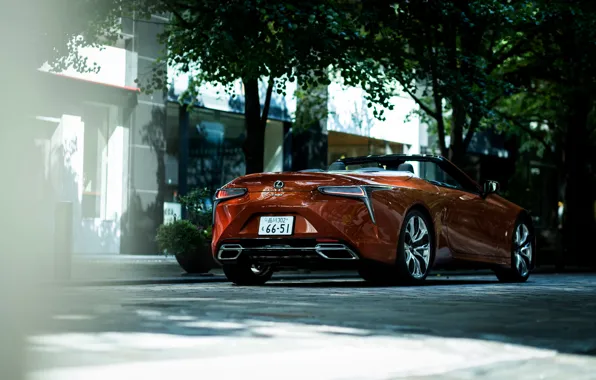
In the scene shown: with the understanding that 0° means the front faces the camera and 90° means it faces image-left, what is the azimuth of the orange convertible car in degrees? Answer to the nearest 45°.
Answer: approximately 225°

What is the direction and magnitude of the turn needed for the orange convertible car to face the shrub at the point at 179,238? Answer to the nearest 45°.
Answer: approximately 90° to its left

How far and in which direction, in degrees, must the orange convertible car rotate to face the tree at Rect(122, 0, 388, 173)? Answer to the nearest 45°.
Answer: approximately 45° to its left

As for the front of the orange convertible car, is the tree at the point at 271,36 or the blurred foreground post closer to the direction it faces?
the tree

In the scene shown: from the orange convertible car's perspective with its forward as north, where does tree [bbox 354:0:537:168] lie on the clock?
The tree is roughly at 11 o'clock from the orange convertible car.

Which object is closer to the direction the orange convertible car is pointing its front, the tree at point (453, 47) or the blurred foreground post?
the tree

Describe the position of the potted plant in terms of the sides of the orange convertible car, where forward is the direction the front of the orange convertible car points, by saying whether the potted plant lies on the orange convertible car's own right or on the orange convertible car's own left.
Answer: on the orange convertible car's own left

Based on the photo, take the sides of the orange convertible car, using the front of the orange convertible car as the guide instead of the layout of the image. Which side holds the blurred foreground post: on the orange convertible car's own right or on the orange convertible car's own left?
on the orange convertible car's own left
